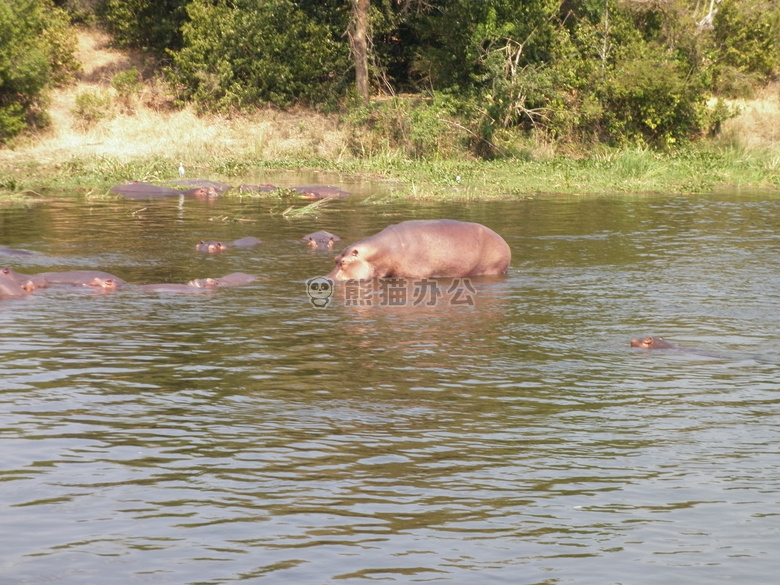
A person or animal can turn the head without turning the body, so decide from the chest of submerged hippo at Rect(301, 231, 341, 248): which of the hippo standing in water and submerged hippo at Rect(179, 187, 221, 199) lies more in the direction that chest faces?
the hippo standing in water

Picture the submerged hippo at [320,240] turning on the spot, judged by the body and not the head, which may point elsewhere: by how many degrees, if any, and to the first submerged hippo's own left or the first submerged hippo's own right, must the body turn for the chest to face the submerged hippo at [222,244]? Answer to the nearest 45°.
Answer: approximately 90° to the first submerged hippo's own right

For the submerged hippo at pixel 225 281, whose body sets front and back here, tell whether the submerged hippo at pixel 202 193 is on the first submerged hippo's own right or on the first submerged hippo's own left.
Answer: on the first submerged hippo's own right

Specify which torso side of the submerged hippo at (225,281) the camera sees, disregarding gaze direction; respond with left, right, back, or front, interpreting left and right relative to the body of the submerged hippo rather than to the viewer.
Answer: left

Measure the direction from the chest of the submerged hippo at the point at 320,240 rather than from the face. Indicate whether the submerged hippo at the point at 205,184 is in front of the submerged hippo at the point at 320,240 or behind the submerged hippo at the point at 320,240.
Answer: behind

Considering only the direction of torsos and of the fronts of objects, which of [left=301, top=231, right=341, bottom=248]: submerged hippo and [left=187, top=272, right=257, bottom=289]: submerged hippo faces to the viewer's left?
[left=187, top=272, right=257, bottom=289]: submerged hippo

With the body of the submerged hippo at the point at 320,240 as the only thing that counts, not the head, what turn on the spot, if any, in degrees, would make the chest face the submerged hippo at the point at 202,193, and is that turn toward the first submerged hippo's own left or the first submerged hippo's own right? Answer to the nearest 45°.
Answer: approximately 180°

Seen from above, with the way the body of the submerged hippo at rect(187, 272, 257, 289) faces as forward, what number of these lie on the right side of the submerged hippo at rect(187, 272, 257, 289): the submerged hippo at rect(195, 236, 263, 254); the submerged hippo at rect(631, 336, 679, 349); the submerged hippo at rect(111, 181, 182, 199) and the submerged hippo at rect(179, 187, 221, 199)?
3

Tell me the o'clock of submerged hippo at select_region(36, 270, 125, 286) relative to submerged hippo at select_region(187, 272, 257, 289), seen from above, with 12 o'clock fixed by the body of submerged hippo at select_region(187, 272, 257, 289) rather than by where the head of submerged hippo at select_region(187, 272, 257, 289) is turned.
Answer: submerged hippo at select_region(36, 270, 125, 286) is roughly at 12 o'clock from submerged hippo at select_region(187, 272, 257, 289).

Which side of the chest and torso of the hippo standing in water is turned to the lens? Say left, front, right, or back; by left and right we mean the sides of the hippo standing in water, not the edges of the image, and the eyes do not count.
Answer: left

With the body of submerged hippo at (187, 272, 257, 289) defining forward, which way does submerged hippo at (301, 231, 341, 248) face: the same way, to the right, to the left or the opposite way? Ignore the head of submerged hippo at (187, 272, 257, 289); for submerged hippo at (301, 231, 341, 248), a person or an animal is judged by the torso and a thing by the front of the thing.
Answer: to the left

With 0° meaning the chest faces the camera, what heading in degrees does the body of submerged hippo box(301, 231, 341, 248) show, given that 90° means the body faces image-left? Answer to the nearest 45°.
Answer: approximately 0°

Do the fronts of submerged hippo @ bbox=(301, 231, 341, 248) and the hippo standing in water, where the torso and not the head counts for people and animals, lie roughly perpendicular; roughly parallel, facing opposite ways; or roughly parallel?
roughly perpendicular

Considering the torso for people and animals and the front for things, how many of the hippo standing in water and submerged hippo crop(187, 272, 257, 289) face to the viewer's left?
2
